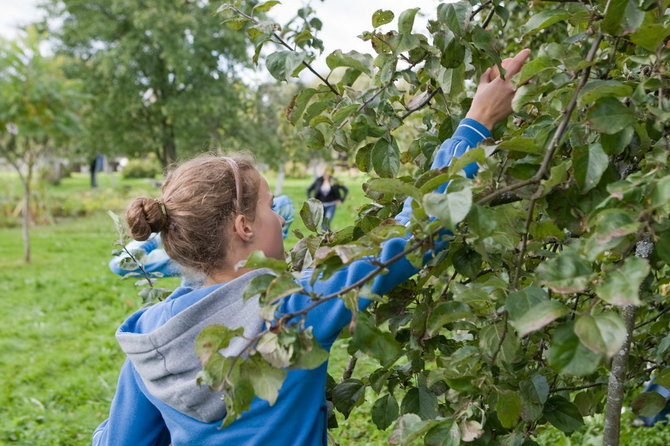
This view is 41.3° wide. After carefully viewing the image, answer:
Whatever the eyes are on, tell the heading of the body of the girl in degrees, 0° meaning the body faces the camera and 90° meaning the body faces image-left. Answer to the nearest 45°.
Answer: approximately 225°

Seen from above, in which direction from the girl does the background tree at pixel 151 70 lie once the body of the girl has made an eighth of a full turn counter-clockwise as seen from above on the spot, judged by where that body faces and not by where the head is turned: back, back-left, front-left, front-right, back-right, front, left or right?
front

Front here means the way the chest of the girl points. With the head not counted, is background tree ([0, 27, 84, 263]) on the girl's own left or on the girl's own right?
on the girl's own left

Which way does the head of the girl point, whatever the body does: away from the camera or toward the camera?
away from the camera
